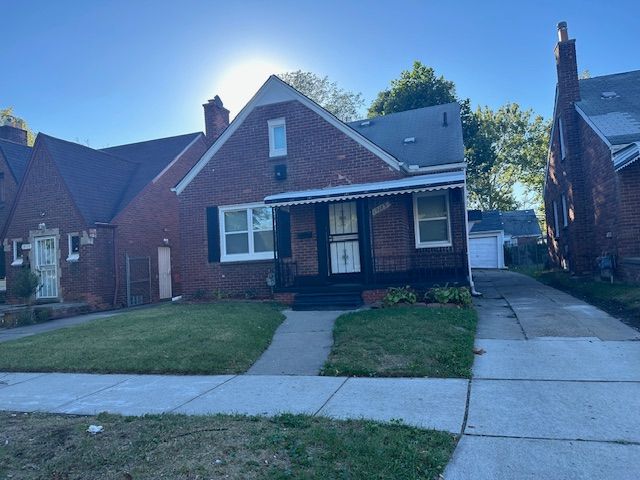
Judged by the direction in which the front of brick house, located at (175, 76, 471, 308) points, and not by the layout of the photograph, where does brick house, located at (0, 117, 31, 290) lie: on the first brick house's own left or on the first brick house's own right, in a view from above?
on the first brick house's own right

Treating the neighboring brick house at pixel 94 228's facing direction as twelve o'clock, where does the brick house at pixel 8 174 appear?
The brick house is roughly at 3 o'clock from the neighboring brick house.

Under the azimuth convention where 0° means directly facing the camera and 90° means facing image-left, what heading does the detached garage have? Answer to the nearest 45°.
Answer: approximately 0°

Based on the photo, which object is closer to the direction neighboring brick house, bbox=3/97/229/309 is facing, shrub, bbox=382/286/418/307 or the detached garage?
the shrub

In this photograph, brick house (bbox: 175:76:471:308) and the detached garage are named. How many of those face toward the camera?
2

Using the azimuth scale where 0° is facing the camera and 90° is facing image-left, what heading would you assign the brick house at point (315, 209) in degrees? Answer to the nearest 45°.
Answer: approximately 0°

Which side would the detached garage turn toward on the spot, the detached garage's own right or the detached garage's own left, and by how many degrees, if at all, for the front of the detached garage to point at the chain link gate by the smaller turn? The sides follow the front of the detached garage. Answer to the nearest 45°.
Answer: approximately 45° to the detached garage's own right

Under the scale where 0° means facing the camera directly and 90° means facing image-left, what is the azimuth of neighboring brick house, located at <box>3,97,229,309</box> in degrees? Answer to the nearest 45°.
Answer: approximately 45°

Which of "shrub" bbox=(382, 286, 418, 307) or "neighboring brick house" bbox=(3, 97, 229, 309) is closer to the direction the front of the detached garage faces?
the shrub
